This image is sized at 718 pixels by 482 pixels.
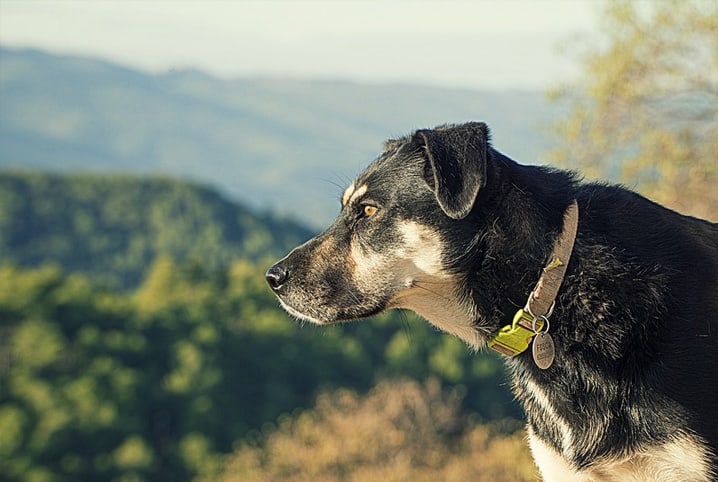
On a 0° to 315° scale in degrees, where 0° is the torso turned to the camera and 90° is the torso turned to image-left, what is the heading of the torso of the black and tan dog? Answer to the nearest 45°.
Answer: approximately 90°
